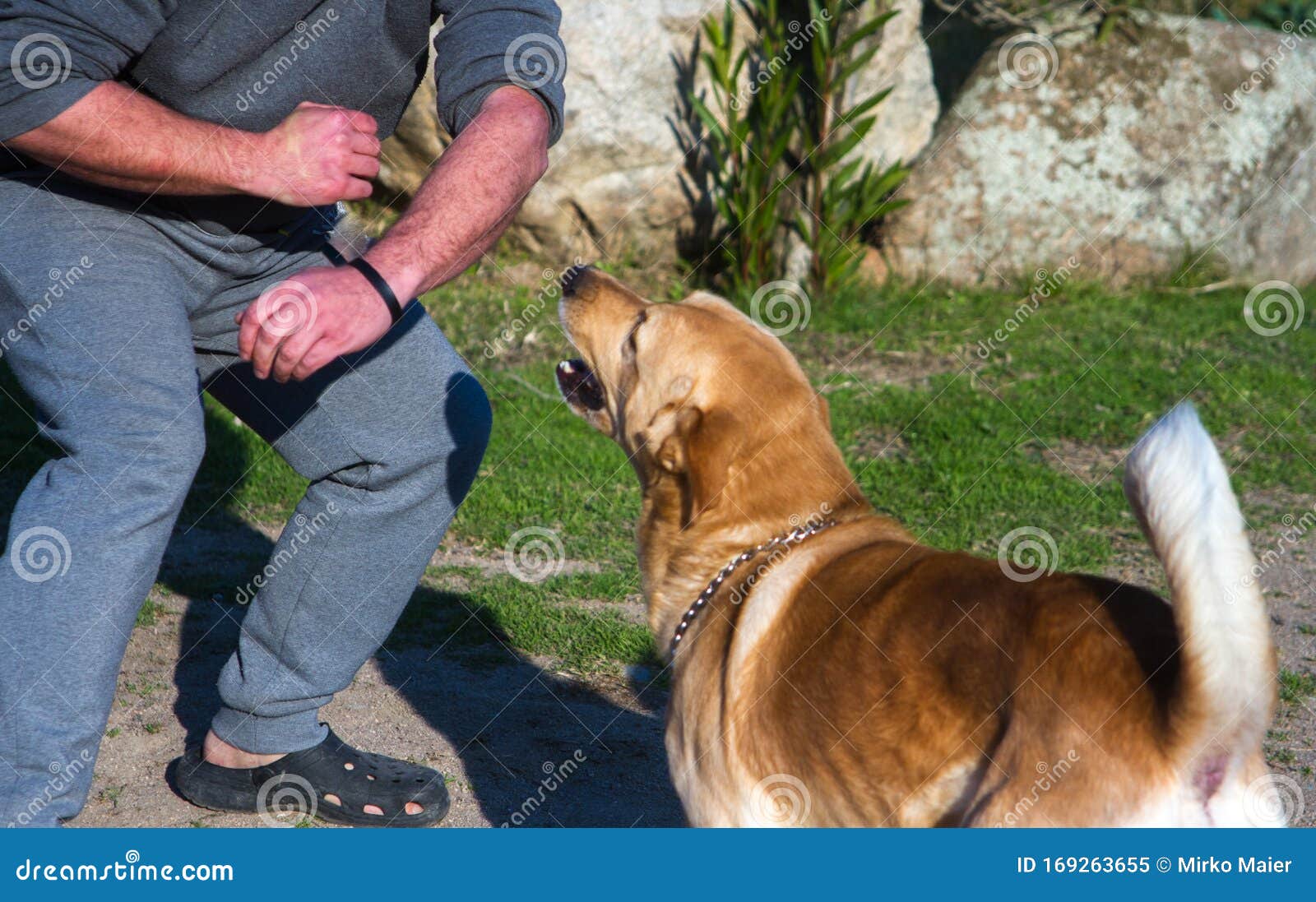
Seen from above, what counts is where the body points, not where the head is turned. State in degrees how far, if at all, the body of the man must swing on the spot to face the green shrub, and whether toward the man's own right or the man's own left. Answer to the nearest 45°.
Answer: approximately 90° to the man's own left

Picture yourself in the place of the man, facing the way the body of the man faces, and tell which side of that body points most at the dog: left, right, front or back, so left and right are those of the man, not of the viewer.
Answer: front

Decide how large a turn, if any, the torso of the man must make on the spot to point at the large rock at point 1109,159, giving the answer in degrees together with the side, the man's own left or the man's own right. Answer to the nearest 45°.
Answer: approximately 90° to the man's own left

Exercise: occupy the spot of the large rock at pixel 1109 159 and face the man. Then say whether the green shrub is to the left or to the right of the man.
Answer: right

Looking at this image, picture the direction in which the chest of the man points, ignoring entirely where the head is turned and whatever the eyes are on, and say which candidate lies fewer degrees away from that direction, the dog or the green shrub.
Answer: the dog

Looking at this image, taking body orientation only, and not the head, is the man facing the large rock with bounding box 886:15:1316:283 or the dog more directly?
the dog

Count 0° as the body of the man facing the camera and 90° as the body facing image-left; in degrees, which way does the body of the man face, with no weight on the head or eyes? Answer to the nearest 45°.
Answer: approximately 315°

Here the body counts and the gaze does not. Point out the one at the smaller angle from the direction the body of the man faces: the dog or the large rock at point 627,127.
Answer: the dog

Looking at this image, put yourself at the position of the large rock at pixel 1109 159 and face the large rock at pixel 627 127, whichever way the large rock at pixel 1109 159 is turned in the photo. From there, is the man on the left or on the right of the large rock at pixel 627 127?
left
